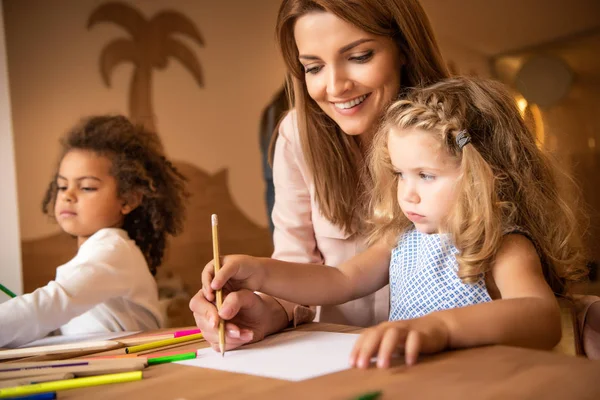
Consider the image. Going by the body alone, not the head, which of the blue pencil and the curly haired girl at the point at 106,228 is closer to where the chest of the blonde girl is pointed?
the blue pencil

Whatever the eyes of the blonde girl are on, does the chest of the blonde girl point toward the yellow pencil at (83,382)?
yes

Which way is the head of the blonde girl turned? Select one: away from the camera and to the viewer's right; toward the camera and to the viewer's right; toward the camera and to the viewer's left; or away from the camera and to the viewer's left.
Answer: toward the camera and to the viewer's left

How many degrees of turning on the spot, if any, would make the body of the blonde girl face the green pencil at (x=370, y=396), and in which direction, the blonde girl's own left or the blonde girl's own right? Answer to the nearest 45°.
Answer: approximately 45° to the blonde girl's own left

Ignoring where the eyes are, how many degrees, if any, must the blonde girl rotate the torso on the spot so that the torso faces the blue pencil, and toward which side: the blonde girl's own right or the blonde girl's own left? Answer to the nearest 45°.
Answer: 0° — they already face it

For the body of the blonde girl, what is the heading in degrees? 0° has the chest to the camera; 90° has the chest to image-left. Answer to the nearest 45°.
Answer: approximately 45°

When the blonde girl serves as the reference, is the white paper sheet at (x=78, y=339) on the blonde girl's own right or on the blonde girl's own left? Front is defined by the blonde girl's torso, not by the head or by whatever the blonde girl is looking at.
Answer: on the blonde girl's own right
